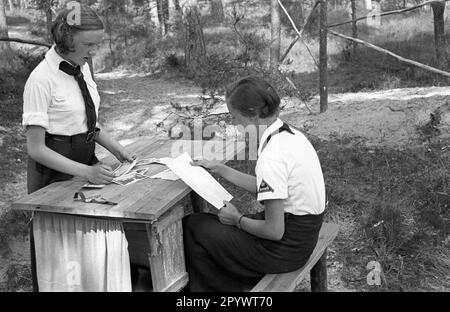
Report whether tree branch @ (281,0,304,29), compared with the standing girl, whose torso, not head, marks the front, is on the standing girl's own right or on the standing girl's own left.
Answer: on the standing girl's own left

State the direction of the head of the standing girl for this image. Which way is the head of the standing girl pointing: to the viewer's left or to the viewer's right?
to the viewer's right

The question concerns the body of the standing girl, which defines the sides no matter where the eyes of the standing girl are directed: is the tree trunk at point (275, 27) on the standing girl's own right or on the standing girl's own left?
on the standing girl's own left

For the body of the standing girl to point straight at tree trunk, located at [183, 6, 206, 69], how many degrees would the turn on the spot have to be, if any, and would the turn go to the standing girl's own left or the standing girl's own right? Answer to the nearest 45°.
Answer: approximately 135° to the standing girl's own left

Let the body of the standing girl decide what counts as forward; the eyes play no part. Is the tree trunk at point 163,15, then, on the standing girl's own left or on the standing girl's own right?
on the standing girl's own left

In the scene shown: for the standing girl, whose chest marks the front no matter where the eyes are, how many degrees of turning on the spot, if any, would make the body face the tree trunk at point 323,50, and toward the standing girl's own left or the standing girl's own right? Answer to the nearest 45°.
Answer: approximately 90° to the standing girl's own left
